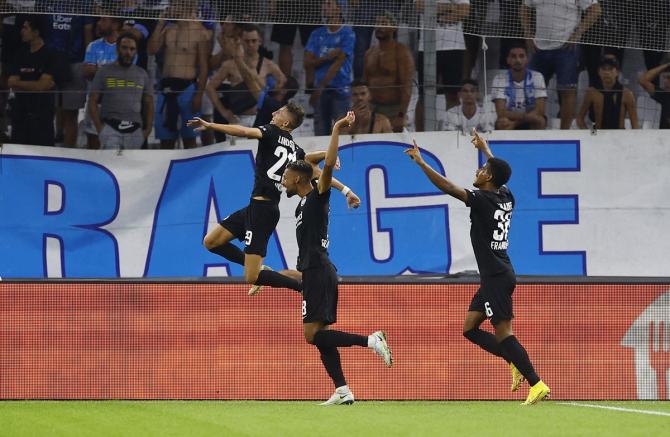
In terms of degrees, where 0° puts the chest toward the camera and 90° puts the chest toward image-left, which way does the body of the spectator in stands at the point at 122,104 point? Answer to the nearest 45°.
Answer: approximately 0°

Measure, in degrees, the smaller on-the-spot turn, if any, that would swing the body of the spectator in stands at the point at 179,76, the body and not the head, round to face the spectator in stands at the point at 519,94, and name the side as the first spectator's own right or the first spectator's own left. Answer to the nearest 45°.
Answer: approximately 90° to the first spectator's own left

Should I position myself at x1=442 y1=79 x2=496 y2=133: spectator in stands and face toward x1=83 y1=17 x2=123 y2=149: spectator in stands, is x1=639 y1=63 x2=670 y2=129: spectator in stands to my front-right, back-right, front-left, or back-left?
back-right

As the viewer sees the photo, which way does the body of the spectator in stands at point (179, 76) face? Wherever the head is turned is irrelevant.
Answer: toward the camera

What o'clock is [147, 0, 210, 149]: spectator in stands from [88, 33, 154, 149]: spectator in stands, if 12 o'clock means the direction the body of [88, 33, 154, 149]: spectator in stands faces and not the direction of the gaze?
[147, 0, 210, 149]: spectator in stands is roughly at 9 o'clock from [88, 33, 154, 149]: spectator in stands.

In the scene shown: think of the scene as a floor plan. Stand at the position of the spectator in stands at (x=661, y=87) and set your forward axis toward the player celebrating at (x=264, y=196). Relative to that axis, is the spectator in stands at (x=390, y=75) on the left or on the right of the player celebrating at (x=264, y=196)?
right

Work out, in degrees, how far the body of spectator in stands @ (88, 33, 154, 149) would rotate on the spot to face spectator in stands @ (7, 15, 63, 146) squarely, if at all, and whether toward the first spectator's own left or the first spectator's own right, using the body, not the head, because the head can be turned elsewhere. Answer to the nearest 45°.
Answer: approximately 90° to the first spectator's own right

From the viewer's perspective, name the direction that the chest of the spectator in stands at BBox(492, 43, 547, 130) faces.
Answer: toward the camera

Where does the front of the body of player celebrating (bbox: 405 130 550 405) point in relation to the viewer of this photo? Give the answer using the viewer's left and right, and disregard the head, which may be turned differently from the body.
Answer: facing away from the viewer and to the left of the viewer
